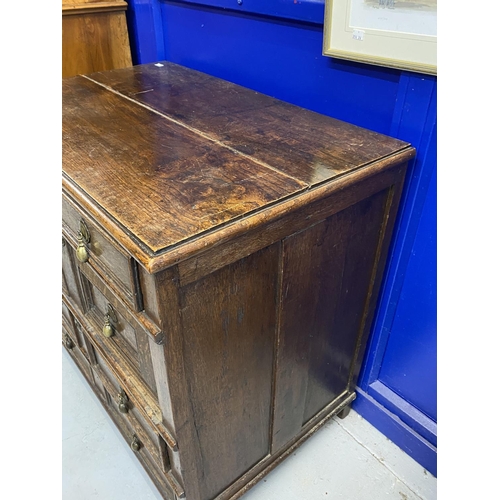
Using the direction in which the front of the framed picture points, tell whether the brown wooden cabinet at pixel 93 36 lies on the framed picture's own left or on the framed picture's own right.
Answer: on the framed picture's own right

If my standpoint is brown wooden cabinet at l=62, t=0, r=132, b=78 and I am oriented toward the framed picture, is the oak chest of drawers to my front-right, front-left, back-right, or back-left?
front-right

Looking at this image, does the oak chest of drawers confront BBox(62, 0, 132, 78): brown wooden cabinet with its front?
no

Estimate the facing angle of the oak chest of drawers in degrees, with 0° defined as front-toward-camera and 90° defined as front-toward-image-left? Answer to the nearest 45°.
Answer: approximately 45°

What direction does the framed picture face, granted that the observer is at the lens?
facing the viewer and to the left of the viewer

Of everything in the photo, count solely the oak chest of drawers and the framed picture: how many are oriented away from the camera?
0

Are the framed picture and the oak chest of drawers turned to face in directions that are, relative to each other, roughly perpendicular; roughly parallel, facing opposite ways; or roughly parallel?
roughly parallel

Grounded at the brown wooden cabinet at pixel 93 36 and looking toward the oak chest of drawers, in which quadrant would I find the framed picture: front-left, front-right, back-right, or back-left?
front-left
